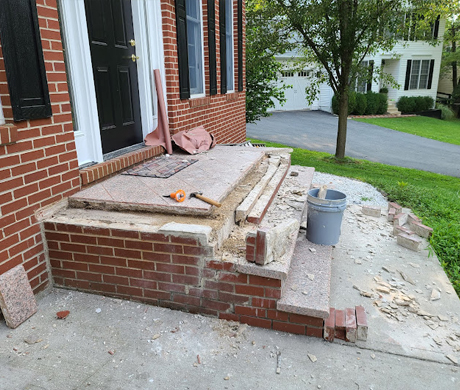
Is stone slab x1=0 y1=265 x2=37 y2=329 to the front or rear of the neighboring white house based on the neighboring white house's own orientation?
to the front

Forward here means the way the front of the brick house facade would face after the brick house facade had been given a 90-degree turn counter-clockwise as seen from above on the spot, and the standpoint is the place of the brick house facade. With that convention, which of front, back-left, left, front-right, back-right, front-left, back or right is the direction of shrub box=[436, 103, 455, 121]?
front

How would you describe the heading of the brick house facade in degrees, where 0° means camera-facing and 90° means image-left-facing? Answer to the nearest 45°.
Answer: approximately 315°

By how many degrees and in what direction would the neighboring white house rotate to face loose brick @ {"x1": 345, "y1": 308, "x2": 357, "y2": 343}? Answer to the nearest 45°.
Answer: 0° — it already faces it

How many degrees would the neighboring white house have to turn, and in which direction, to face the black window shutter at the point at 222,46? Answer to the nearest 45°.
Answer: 0° — it already faces it

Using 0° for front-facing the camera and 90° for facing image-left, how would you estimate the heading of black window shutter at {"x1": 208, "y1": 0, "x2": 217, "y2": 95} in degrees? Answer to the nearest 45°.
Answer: approximately 315°

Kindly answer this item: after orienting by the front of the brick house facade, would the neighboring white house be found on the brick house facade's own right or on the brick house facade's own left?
on the brick house facade's own left

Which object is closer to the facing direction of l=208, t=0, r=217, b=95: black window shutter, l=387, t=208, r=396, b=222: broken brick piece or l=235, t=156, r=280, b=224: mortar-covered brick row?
the broken brick piece

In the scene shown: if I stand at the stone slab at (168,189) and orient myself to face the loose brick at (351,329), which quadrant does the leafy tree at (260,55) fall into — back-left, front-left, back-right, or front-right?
back-left

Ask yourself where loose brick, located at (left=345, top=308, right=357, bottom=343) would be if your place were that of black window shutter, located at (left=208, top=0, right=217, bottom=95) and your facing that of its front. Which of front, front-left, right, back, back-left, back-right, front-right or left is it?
front-right

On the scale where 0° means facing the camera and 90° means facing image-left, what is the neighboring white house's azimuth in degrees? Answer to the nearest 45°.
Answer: approximately 0°

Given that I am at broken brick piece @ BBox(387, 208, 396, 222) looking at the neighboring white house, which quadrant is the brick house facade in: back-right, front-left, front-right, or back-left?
back-left

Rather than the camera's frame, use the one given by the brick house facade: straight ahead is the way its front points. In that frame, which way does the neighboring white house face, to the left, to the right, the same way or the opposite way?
to the right

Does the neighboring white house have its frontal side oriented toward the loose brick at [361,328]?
yes

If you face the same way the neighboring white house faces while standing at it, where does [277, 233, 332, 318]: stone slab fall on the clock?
The stone slab is roughly at 12 o'clock from the neighboring white house.

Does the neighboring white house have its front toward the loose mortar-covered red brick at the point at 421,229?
yes

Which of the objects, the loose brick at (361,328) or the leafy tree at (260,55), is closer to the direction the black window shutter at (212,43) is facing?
the loose brick
